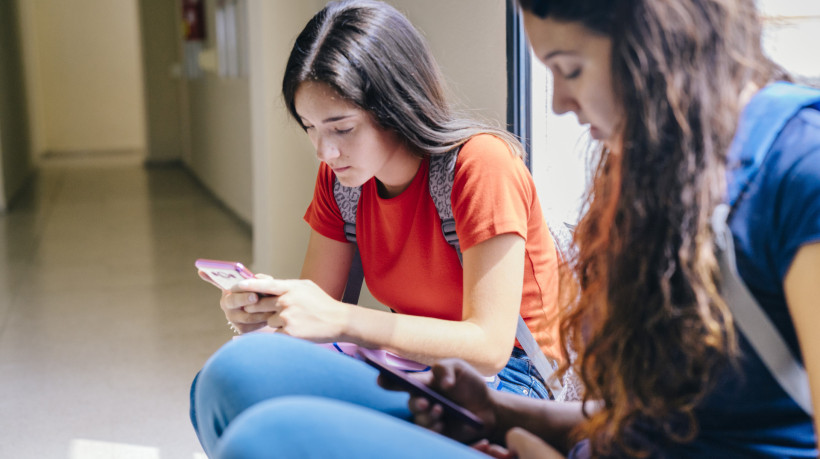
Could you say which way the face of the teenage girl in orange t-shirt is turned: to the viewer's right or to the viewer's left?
to the viewer's left

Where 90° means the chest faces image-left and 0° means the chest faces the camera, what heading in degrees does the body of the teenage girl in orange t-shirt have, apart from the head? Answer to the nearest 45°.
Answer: approximately 45°
